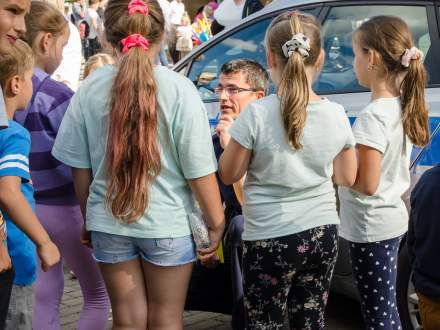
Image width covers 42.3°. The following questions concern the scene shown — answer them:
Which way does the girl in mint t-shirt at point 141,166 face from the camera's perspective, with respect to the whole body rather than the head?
away from the camera

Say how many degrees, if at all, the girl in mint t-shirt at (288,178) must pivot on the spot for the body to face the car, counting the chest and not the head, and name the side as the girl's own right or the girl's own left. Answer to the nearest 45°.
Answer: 0° — they already face it

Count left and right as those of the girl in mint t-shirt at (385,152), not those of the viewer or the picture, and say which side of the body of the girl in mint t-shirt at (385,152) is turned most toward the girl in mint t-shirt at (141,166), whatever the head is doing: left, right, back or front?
left

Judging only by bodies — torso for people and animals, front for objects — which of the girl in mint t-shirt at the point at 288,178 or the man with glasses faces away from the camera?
the girl in mint t-shirt

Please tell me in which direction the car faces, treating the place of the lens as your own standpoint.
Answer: facing to the left of the viewer

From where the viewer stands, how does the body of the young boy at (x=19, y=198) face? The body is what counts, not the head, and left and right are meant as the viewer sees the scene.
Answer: facing away from the viewer and to the right of the viewer

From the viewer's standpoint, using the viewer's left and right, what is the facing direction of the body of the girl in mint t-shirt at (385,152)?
facing away from the viewer and to the left of the viewer

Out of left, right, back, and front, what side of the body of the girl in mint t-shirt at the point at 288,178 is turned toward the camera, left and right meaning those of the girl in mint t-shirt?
back

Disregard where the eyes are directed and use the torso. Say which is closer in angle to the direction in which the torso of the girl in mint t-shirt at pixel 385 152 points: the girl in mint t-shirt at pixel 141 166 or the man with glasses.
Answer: the man with glasses

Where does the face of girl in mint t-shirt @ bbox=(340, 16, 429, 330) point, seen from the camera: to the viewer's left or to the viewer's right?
to the viewer's left

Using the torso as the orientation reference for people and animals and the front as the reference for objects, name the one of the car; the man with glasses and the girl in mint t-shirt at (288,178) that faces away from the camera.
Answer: the girl in mint t-shirt

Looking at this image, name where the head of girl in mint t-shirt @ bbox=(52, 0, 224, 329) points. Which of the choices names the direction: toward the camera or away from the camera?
away from the camera
